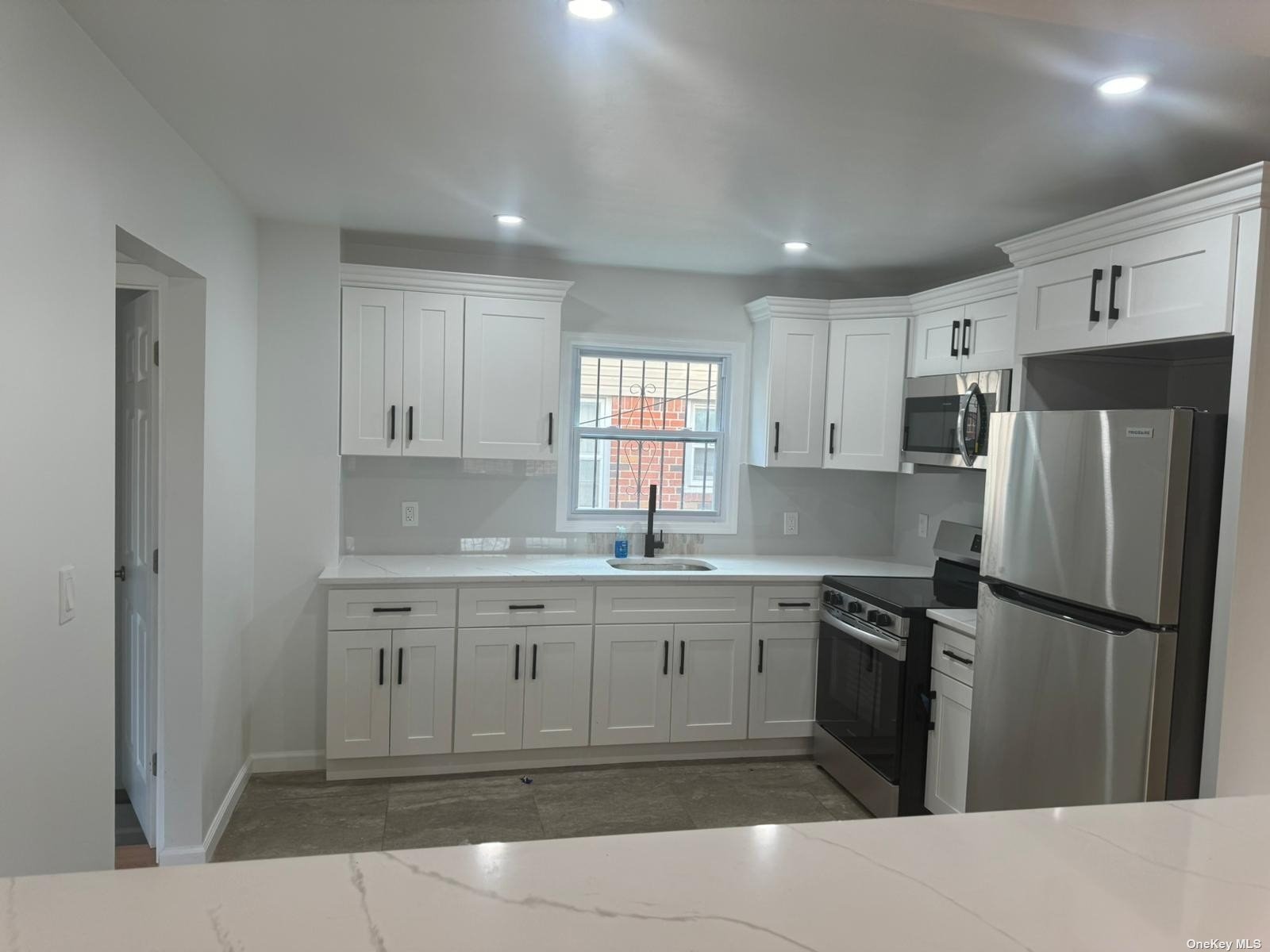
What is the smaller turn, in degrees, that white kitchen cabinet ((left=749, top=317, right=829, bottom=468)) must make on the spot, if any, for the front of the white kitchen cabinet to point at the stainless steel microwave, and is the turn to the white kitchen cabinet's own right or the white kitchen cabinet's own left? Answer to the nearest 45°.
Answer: approximately 45° to the white kitchen cabinet's own left

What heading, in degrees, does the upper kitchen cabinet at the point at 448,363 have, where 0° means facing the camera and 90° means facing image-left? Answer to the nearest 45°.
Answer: approximately 0°

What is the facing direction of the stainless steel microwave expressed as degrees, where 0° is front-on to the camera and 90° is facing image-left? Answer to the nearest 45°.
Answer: approximately 45°

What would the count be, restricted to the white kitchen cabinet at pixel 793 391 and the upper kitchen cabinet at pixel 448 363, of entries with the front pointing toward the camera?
2

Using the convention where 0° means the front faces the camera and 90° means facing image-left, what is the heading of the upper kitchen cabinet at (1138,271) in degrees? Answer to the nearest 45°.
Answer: approximately 45°

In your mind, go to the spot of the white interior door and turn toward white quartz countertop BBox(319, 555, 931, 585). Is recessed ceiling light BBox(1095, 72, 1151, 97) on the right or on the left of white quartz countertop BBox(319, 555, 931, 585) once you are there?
right

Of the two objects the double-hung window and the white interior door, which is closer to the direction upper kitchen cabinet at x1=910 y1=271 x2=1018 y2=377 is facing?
the white interior door
